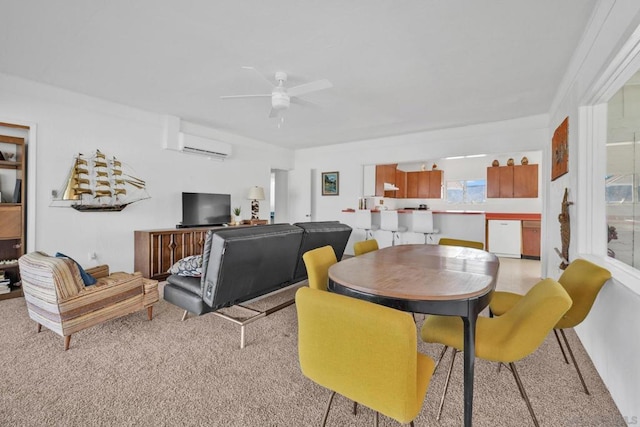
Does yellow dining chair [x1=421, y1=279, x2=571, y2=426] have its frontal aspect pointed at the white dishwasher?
no

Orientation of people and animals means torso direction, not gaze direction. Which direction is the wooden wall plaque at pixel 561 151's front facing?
to the viewer's left

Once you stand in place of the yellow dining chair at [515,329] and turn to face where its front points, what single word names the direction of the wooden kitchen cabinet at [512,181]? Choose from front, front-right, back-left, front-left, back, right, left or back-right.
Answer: right

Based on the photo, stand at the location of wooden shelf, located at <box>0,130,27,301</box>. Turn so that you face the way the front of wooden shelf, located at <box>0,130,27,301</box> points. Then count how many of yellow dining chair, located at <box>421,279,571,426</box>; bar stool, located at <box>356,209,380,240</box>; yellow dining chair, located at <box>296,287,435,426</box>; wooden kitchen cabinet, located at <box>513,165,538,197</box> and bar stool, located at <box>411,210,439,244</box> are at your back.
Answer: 0

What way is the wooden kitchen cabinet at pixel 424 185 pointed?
toward the camera

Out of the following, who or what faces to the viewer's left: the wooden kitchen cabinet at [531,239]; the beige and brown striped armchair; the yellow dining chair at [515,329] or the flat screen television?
the yellow dining chair

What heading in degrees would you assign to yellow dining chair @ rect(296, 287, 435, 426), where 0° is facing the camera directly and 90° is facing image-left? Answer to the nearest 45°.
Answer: approximately 225°

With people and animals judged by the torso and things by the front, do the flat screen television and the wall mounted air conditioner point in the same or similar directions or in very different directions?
same or similar directions

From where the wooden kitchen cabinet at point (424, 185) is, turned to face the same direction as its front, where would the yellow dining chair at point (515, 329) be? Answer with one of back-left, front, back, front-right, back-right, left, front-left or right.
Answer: front

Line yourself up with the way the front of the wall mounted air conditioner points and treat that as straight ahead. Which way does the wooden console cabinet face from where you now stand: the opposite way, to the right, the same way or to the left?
the same way

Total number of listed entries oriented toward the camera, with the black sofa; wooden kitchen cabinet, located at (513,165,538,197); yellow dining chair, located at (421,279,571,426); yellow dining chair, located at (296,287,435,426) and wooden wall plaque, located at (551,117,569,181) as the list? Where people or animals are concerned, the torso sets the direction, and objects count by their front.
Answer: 1

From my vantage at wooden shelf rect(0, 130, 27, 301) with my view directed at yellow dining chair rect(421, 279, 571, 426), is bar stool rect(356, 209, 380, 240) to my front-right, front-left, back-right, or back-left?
front-left

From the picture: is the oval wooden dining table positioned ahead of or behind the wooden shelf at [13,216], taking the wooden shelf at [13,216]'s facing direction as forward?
ahead

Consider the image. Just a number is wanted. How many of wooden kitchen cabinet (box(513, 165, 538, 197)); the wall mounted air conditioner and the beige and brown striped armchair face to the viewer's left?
0

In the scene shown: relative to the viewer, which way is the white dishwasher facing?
toward the camera

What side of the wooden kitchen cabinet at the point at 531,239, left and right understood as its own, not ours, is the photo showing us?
front

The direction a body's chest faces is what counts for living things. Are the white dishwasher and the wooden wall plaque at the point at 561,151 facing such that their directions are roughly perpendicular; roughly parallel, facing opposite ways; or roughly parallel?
roughly perpendicular

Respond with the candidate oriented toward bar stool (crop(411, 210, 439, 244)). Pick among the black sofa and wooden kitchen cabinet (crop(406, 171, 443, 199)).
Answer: the wooden kitchen cabinet

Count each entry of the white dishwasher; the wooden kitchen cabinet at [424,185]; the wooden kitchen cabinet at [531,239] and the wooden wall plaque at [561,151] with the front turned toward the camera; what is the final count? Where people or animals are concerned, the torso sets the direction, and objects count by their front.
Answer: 3

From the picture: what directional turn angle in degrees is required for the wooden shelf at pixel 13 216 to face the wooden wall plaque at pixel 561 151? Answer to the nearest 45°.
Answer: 0° — it already faces it

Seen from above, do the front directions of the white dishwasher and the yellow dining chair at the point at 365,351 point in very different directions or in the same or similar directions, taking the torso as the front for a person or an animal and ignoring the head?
very different directions
